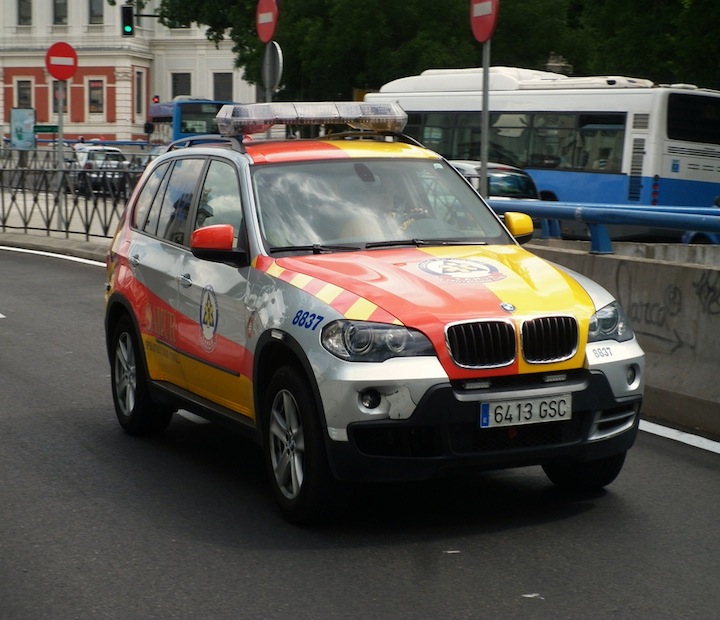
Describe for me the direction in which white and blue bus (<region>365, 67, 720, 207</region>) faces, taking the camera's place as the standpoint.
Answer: facing away from the viewer and to the left of the viewer

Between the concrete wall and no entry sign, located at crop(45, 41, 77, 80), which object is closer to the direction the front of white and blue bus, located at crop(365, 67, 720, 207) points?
the no entry sign

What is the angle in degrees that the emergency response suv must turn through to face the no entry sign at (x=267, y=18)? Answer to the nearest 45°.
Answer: approximately 135° to its left

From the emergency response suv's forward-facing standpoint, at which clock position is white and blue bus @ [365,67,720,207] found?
The white and blue bus is roughly at 8 o'clock from the emergency response suv.

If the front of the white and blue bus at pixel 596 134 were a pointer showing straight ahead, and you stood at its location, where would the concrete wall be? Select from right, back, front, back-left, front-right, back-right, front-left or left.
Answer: back-left

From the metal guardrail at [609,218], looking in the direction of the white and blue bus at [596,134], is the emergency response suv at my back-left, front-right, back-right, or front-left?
back-left

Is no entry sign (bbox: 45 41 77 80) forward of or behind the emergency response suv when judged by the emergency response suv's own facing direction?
behind

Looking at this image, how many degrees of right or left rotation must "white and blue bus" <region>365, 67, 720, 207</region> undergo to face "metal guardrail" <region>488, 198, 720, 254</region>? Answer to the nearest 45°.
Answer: approximately 135° to its left

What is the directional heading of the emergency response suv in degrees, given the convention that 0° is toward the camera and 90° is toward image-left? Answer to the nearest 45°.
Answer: approximately 315°

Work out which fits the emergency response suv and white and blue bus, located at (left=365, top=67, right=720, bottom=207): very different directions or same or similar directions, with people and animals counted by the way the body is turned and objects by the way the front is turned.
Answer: very different directions

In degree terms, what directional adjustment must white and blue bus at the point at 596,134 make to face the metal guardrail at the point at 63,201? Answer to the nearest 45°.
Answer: approximately 90° to its left
